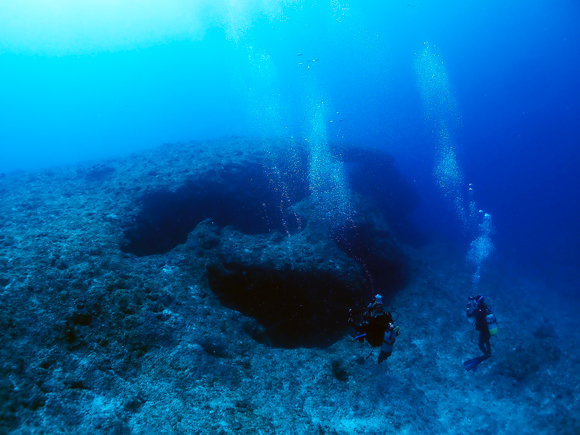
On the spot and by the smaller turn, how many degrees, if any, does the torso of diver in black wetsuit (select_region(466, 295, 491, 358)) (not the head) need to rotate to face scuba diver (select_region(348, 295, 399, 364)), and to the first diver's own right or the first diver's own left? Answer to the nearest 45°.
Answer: approximately 45° to the first diver's own left

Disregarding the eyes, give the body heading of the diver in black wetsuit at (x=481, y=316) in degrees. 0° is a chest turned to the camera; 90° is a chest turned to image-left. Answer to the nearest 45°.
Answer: approximately 90°
